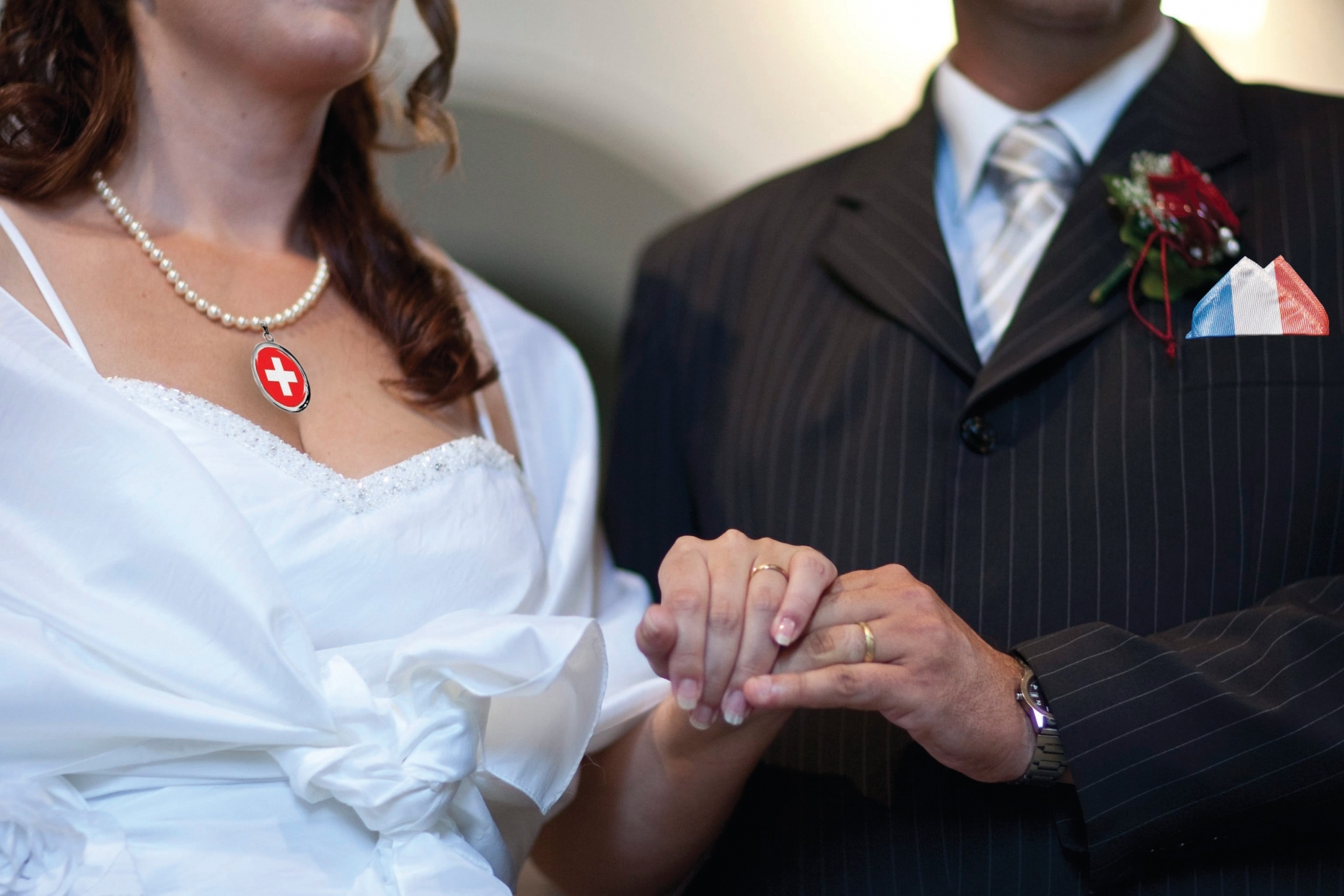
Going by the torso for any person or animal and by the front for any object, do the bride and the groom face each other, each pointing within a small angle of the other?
no

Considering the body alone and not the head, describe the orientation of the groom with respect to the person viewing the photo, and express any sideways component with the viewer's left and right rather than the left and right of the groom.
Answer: facing the viewer

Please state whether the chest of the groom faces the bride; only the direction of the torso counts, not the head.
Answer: no

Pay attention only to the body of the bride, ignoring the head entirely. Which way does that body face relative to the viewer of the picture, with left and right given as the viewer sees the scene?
facing the viewer and to the right of the viewer

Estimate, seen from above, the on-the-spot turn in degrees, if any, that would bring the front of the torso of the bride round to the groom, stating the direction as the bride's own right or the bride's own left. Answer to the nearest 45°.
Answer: approximately 45° to the bride's own left

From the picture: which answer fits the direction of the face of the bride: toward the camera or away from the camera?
toward the camera

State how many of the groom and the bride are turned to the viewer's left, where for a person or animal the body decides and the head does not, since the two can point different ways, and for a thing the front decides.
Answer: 0
